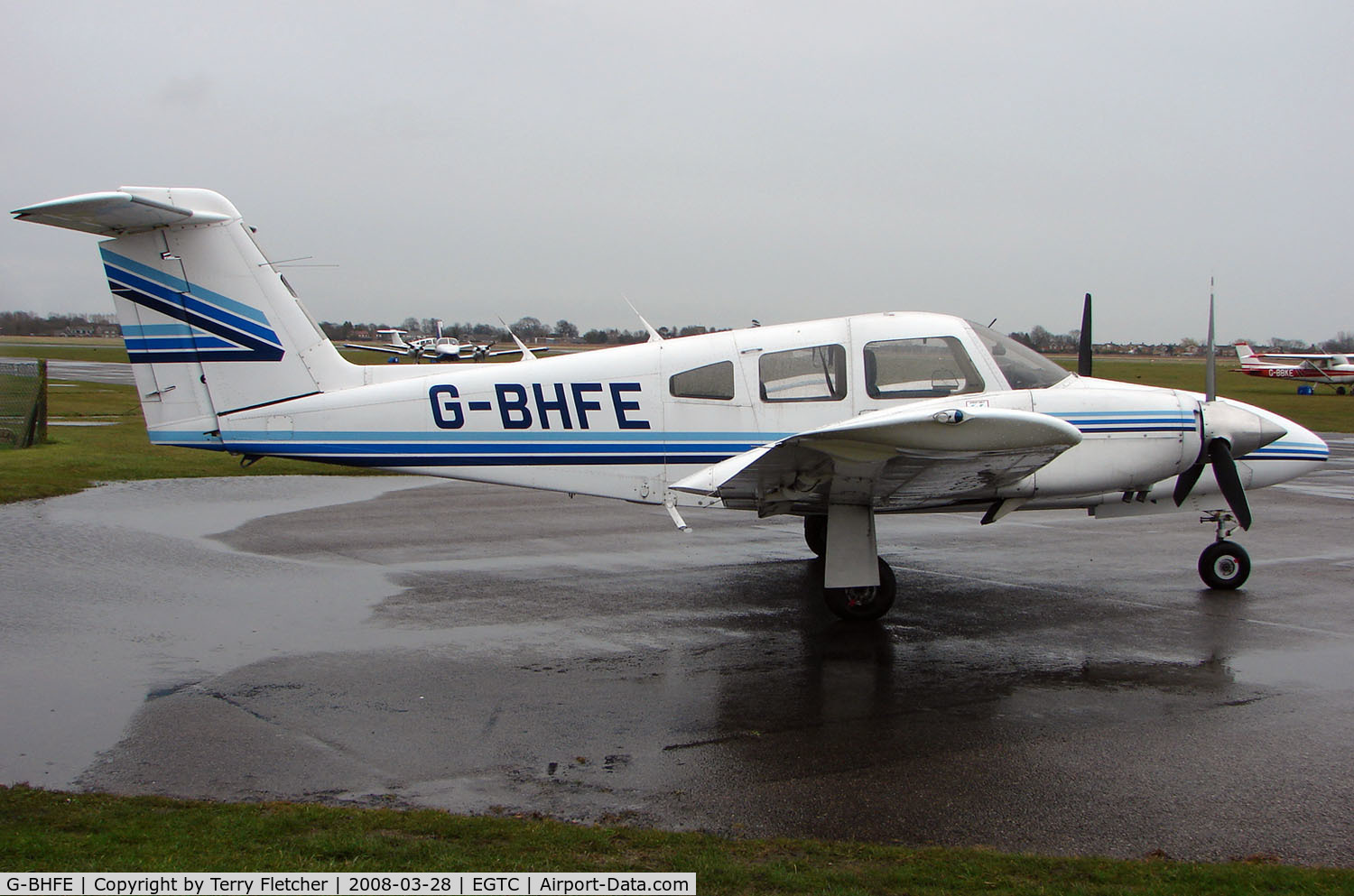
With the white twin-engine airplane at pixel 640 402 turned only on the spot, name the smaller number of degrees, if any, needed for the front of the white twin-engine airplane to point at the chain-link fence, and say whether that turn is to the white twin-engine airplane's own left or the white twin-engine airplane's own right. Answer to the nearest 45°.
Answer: approximately 135° to the white twin-engine airplane's own left

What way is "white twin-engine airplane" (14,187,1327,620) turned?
to the viewer's right
